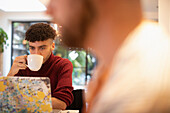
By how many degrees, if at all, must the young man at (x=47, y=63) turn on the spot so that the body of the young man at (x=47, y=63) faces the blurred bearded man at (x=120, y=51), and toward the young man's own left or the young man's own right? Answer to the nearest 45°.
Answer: approximately 45° to the young man's own left

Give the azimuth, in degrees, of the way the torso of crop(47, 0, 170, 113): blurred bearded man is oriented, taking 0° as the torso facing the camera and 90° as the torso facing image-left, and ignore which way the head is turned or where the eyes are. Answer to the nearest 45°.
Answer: approximately 90°

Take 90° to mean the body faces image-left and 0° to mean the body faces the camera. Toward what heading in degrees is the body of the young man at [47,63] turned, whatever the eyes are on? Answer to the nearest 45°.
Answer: approximately 45°
